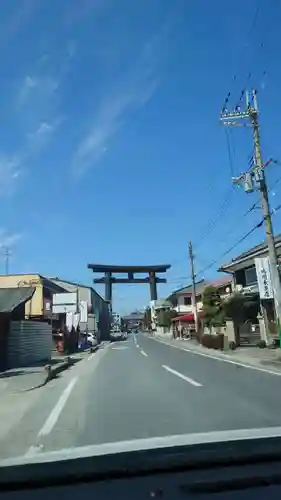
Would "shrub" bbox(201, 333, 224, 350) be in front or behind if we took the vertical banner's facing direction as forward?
behind

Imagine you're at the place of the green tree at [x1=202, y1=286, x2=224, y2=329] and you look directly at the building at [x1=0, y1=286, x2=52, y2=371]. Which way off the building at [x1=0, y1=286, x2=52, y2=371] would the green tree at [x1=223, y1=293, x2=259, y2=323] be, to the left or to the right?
left

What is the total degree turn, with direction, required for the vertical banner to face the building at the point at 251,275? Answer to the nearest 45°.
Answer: approximately 180°

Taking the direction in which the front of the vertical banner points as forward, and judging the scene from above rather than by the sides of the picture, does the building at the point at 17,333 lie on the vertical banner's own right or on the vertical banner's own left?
on the vertical banner's own right

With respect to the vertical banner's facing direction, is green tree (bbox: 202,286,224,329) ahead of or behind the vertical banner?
behind

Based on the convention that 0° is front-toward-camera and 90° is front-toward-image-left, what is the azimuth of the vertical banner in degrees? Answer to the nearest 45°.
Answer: approximately 0°

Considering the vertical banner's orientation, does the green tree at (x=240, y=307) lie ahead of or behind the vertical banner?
behind
